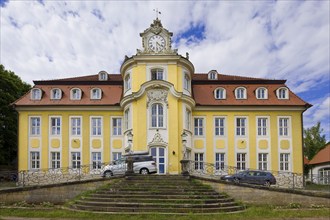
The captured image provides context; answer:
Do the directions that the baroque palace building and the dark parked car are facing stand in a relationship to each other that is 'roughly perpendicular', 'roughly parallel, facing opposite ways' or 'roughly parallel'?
roughly perpendicular

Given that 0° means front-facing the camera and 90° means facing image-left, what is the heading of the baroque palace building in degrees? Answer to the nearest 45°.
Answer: approximately 0°

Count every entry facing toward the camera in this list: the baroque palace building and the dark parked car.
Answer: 1
